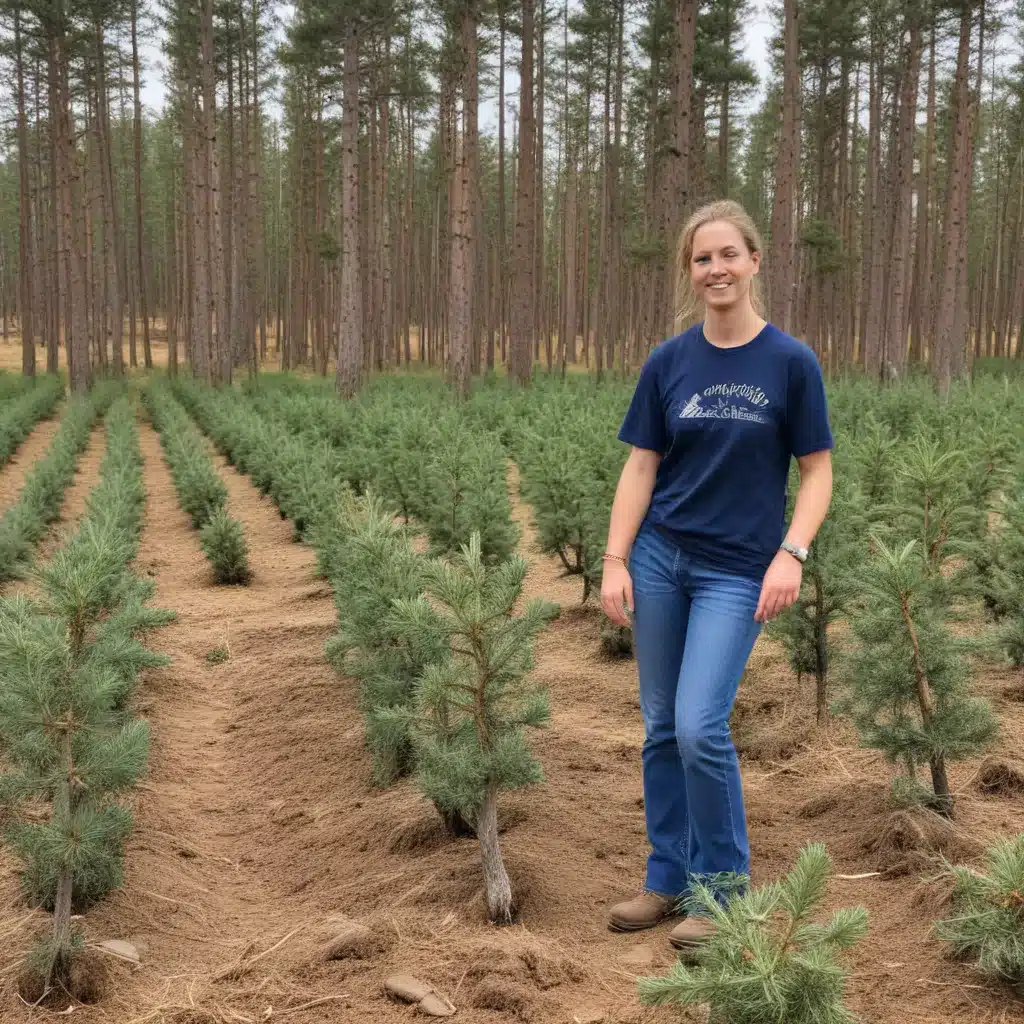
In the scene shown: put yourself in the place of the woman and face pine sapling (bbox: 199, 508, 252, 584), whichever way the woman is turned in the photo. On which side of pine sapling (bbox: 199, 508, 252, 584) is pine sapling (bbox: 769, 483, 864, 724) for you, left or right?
right

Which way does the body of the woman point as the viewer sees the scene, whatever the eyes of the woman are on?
toward the camera

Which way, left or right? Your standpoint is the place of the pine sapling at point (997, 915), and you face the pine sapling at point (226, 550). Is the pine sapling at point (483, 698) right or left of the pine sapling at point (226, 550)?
left

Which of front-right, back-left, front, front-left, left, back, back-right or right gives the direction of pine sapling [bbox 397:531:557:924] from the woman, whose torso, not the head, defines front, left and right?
right

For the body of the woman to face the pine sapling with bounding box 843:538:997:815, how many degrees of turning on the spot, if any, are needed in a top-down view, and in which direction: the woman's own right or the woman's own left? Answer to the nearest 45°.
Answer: approximately 135° to the woman's own left

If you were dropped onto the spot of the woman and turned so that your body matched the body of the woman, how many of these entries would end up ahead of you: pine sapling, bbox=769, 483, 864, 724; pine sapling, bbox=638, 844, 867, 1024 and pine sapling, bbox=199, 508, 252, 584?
1

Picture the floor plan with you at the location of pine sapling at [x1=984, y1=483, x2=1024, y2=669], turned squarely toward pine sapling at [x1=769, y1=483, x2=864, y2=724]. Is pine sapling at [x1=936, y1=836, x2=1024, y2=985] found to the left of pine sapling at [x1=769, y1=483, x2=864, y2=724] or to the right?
left

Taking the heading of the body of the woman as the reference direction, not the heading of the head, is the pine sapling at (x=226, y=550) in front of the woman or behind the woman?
behind

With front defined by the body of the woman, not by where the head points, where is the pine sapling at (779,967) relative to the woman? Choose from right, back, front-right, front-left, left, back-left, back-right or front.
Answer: front

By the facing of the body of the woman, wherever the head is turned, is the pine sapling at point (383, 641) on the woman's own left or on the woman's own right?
on the woman's own right

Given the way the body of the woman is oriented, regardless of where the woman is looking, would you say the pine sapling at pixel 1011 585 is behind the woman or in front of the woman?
behind

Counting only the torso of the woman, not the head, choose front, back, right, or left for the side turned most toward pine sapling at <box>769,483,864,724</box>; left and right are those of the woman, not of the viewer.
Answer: back
